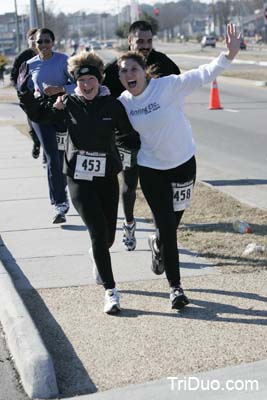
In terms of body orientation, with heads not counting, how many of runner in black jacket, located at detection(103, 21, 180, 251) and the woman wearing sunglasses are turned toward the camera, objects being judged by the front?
2

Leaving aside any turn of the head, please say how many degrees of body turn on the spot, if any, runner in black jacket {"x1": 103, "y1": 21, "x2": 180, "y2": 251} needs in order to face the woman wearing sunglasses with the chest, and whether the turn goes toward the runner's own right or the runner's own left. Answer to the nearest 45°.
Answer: approximately 135° to the runner's own right

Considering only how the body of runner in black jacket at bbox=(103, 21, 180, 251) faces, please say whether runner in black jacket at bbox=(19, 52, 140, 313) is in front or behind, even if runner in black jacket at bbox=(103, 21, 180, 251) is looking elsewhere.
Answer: in front

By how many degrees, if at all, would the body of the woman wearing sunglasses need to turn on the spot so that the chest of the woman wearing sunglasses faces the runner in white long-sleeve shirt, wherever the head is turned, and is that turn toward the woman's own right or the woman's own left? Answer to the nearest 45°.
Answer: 0° — they already face them

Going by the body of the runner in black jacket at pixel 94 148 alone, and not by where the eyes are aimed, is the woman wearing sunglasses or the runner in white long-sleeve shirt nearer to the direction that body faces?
the runner in white long-sleeve shirt

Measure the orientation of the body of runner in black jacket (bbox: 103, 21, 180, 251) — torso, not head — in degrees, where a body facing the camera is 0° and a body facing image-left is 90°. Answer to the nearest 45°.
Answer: approximately 0°
